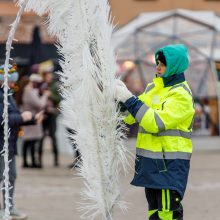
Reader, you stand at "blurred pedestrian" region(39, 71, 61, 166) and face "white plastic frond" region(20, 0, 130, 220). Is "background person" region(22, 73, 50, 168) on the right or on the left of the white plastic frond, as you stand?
right

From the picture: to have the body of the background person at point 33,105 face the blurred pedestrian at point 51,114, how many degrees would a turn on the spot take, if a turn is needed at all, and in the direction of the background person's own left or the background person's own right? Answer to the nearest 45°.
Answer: approximately 45° to the background person's own left
